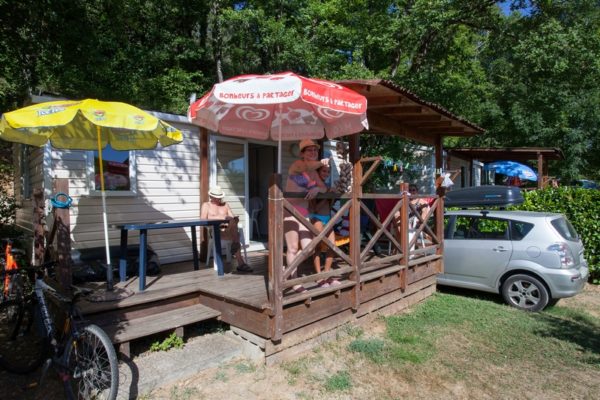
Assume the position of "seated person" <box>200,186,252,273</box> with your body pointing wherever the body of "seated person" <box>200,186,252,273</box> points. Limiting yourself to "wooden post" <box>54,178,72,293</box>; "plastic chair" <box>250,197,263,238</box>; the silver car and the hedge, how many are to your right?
1
